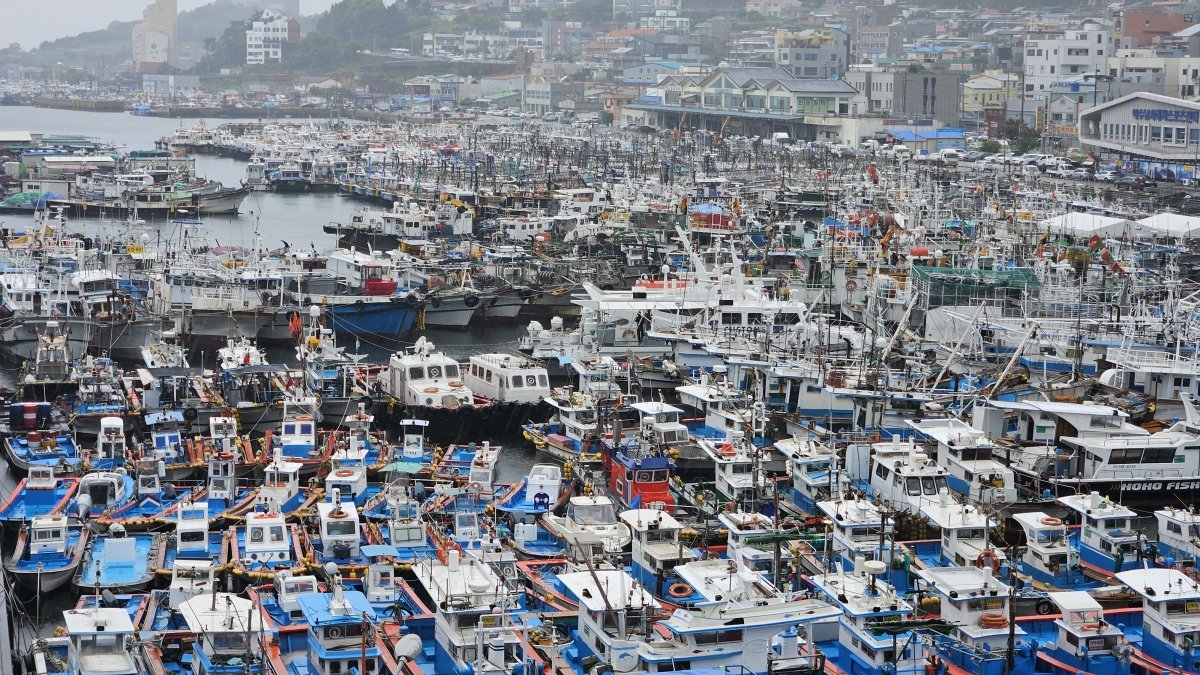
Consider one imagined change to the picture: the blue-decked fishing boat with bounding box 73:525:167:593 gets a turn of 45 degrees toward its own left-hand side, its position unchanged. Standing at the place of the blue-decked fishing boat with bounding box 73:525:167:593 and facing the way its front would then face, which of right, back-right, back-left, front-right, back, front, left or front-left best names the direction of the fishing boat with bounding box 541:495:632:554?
front-left

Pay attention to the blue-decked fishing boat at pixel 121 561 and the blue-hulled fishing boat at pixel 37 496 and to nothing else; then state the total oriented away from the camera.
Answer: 0

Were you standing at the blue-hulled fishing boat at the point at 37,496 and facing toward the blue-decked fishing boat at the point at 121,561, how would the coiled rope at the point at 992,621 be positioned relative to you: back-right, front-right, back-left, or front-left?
front-left

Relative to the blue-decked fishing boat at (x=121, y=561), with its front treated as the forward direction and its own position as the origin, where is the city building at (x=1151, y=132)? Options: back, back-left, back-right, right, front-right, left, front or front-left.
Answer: back-left

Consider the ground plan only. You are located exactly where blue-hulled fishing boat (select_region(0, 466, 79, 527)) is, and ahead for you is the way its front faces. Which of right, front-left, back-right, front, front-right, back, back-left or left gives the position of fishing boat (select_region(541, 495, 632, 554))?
left

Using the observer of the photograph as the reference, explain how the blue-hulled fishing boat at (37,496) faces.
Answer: facing the viewer and to the left of the viewer

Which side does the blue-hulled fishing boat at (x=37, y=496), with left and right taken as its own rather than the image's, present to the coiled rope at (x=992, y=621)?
left

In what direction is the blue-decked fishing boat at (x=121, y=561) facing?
toward the camera

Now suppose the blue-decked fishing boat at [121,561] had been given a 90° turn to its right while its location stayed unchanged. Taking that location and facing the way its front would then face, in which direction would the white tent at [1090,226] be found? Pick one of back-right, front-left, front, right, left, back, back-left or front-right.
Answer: back-right

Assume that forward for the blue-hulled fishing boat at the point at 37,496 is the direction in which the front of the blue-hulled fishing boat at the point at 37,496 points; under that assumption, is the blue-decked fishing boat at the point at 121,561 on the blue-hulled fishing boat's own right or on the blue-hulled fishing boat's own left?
on the blue-hulled fishing boat's own left

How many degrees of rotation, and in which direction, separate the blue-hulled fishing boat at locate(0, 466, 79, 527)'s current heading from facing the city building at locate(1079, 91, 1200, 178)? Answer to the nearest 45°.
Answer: approximately 180°

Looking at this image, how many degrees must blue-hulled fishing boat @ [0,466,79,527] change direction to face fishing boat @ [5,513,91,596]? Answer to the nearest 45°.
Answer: approximately 45° to its left
